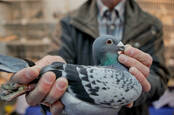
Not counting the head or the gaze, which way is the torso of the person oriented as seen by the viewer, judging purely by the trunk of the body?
toward the camera

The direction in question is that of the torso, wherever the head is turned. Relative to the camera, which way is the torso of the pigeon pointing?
to the viewer's right
